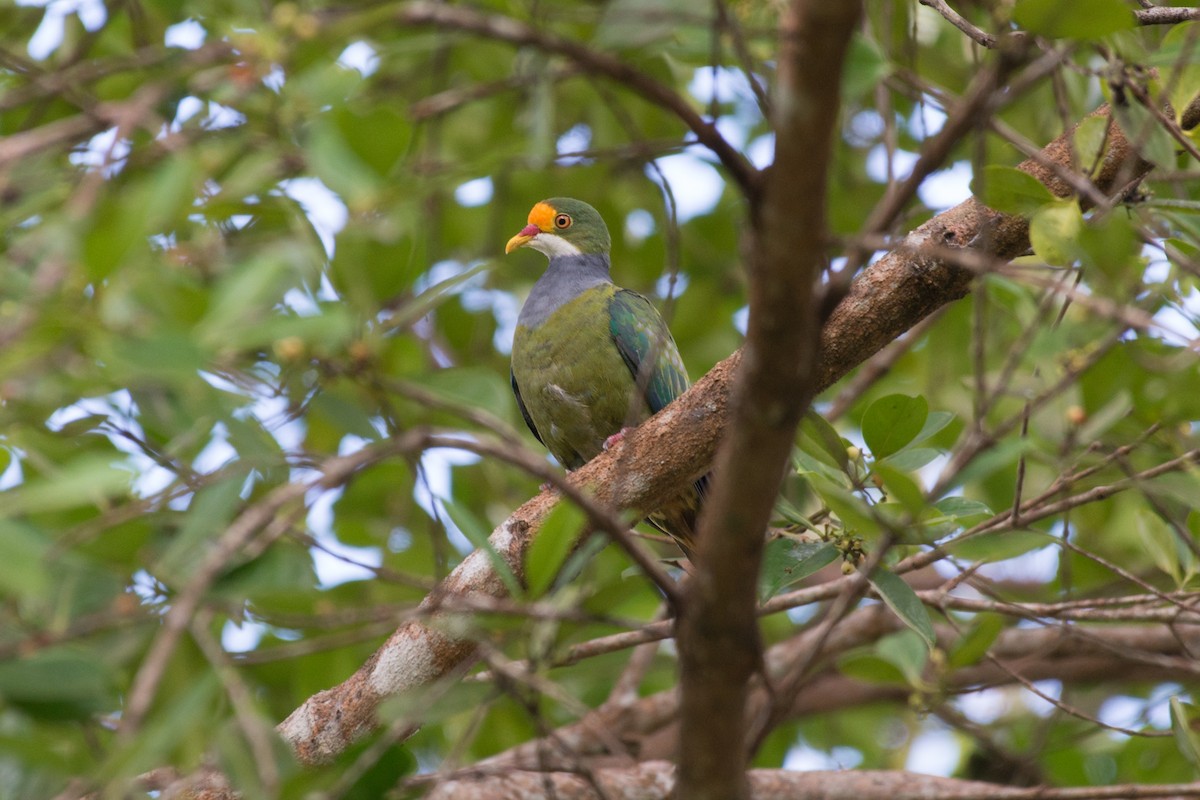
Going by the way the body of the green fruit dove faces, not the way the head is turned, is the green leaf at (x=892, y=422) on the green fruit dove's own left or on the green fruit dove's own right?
on the green fruit dove's own left

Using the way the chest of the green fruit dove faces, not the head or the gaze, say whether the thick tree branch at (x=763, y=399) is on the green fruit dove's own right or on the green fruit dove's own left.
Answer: on the green fruit dove's own left

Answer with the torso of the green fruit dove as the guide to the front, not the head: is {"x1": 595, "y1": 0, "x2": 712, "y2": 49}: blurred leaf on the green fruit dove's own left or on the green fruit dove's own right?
on the green fruit dove's own left

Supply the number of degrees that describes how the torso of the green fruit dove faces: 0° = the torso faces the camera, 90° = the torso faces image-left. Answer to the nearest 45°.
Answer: approximately 45°

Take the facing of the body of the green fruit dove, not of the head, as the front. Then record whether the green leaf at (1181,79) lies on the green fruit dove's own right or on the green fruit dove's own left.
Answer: on the green fruit dove's own left

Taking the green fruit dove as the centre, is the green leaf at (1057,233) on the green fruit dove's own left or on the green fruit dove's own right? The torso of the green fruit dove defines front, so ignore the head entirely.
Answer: on the green fruit dove's own left

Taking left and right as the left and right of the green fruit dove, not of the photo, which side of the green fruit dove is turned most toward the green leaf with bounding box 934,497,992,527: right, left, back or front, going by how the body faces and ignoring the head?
left

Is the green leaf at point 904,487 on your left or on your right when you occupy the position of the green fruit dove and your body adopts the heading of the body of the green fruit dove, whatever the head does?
on your left
